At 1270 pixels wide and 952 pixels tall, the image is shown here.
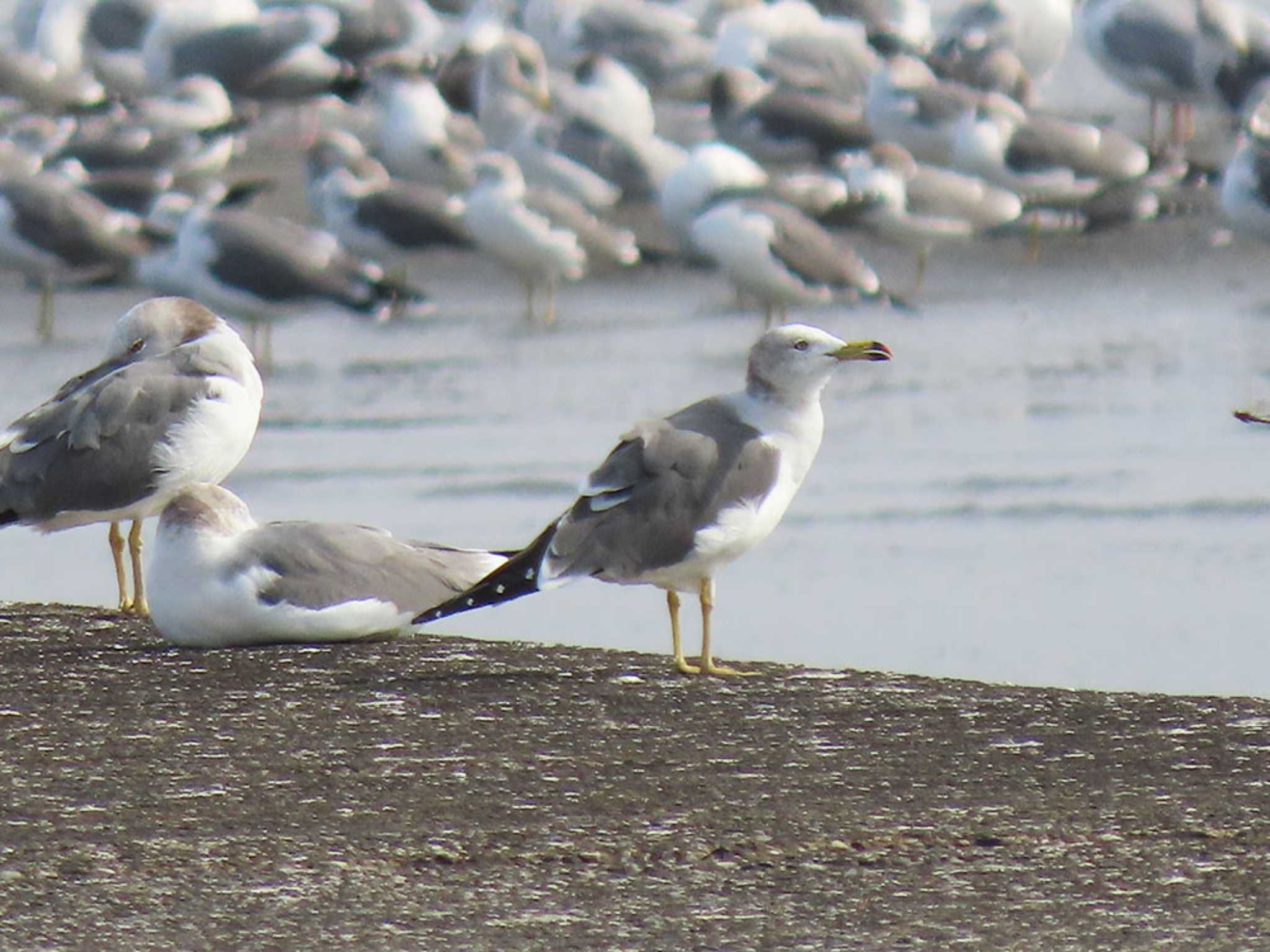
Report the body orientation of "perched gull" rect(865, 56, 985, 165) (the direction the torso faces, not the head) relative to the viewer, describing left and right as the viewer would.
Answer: facing to the left of the viewer

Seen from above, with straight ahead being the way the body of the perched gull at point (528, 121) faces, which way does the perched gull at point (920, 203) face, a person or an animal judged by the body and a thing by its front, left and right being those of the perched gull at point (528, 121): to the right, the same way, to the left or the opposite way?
the same way

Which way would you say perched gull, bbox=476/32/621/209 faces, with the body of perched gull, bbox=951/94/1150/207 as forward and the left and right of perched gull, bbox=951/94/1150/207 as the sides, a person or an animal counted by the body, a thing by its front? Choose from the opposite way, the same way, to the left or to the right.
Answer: the same way

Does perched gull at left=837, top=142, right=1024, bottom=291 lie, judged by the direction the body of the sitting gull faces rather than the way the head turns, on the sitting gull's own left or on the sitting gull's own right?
on the sitting gull's own right

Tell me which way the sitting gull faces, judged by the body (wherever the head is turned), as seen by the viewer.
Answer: to the viewer's left

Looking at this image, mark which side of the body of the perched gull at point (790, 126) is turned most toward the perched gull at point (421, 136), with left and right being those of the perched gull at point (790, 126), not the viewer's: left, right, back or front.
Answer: front

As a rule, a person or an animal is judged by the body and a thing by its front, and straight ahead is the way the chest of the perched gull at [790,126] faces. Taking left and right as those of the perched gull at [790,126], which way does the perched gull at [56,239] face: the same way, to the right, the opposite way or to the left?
the same way

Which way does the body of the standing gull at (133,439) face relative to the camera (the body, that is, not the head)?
to the viewer's right

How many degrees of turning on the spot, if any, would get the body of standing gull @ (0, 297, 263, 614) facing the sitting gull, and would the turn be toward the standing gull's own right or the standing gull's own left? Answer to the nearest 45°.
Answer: approximately 45° to the standing gull's own right

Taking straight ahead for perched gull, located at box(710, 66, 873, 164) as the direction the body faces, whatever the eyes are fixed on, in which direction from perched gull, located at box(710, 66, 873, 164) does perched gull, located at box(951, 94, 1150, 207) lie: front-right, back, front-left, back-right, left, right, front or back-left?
back-left

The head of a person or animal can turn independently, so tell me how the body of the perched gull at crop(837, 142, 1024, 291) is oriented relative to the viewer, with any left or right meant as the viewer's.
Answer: facing to the left of the viewer

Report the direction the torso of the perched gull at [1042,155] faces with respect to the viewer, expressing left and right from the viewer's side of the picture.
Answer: facing to the left of the viewer

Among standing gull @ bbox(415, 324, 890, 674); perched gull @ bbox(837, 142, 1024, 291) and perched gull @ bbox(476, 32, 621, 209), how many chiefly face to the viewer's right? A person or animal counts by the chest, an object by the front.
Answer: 1

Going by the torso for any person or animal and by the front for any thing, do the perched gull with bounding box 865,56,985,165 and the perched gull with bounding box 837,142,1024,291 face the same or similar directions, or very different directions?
same or similar directions

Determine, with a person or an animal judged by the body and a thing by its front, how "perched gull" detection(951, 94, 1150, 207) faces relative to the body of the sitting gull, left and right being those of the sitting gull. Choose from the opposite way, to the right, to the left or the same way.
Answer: the same way

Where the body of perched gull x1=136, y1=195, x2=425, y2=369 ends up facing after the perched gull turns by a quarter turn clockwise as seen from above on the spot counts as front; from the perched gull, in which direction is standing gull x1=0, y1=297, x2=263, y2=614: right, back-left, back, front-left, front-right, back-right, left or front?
back
